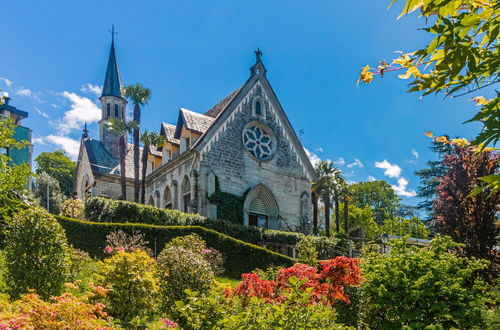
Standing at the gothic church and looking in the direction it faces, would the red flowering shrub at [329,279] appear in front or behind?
in front

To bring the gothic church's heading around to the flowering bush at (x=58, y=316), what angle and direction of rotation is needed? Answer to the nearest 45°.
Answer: approximately 45° to its right

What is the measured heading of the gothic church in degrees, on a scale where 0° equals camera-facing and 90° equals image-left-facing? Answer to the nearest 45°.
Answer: approximately 315°

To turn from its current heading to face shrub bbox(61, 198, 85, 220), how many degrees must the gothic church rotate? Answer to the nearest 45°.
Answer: approximately 90° to its right

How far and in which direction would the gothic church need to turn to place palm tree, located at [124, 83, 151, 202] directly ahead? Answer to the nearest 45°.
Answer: approximately 135° to its right

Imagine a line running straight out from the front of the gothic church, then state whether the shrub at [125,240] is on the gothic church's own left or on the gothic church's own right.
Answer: on the gothic church's own right

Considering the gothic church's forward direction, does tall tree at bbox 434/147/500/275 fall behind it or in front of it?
in front

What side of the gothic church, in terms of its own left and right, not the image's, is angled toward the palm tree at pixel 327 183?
left

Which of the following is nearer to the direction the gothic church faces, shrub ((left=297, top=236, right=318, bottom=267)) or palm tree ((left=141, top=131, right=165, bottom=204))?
the shrub

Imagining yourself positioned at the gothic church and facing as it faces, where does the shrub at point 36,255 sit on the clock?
The shrub is roughly at 2 o'clock from the gothic church.
